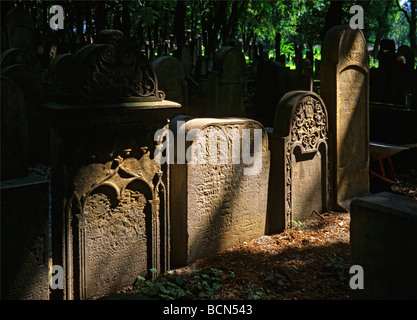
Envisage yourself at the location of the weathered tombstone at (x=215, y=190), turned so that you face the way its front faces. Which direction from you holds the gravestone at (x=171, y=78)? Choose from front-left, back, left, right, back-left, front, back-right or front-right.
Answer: back-left

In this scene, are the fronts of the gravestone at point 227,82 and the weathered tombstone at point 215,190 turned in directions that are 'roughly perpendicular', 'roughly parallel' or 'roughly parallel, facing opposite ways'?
roughly parallel

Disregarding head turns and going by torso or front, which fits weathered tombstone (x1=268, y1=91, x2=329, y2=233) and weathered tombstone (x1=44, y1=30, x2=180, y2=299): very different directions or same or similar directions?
same or similar directions

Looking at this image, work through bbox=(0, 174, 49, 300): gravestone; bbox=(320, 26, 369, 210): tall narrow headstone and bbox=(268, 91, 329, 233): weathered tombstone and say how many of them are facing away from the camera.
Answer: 0

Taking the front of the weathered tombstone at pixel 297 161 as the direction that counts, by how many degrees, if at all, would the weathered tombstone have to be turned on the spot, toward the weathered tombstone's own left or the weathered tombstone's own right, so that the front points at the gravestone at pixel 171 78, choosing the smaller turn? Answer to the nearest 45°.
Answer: approximately 180°

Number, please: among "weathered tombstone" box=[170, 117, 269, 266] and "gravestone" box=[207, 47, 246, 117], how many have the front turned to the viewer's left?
0

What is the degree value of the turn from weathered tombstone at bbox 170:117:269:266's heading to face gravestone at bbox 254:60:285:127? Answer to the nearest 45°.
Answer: approximately 135° to its left

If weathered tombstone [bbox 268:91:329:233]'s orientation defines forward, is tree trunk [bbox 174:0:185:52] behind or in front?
behind

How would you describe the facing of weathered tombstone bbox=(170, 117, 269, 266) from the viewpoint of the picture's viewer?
facing the viewer and to the right of the viewer

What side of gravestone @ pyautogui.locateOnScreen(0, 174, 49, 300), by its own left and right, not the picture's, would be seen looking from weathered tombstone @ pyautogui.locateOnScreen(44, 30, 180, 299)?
left

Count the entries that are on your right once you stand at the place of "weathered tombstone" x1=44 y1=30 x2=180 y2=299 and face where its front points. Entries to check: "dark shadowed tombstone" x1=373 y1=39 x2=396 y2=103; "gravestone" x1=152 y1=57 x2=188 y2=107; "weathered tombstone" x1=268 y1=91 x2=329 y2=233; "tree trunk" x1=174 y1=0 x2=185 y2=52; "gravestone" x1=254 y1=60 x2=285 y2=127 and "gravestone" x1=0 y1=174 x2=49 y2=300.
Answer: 1

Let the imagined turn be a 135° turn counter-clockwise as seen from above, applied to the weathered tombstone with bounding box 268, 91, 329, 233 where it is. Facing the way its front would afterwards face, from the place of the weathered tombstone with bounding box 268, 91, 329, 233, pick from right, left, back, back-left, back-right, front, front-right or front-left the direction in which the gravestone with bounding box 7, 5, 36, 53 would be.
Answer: front-left

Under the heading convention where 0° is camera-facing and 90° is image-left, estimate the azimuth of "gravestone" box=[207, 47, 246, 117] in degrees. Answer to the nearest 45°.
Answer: approximately 315°

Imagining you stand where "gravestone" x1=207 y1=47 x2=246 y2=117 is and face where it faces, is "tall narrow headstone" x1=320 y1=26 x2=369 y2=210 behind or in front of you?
in front

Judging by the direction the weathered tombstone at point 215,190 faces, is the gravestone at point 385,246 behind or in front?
in front
